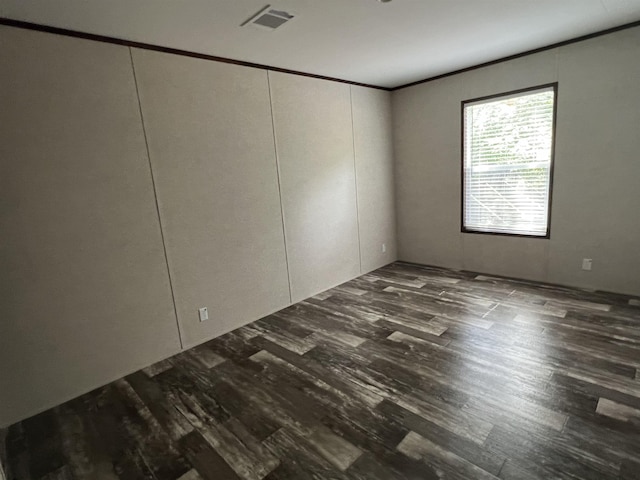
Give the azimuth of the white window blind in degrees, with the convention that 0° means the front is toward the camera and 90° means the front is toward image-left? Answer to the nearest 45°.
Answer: approximately 45°

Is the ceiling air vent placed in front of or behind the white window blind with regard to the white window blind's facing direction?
in front
